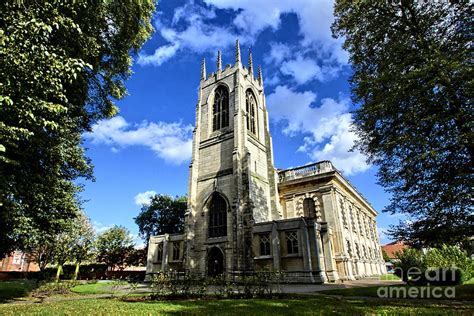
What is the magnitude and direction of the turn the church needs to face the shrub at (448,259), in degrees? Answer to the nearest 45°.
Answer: approximately 90° to its left

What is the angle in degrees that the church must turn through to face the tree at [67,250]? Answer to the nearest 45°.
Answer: approximately 45° to its right

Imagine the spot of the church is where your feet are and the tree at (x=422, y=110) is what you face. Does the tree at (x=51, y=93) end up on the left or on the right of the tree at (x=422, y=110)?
right

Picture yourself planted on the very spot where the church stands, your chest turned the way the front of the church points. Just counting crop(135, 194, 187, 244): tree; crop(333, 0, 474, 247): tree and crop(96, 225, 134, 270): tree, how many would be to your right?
2

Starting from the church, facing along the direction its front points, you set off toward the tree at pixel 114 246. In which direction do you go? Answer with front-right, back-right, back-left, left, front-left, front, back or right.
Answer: right

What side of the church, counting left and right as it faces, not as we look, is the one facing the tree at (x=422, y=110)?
left

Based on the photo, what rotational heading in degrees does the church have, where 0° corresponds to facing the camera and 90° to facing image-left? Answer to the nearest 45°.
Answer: approximately 45°

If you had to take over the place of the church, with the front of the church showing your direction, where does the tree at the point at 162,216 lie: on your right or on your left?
on your right

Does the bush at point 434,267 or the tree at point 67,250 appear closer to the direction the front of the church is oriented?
the tree

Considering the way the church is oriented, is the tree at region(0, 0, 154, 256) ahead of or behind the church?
ahead

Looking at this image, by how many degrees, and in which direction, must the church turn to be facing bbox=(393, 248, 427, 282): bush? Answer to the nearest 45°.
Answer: approximately 90° to its left
